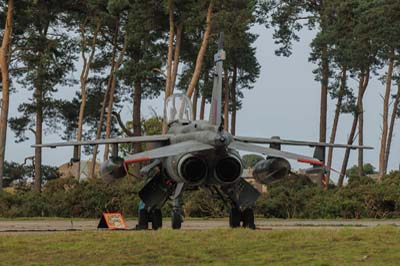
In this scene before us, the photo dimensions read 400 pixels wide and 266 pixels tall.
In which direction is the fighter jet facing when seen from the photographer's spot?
facing away from the viewer
